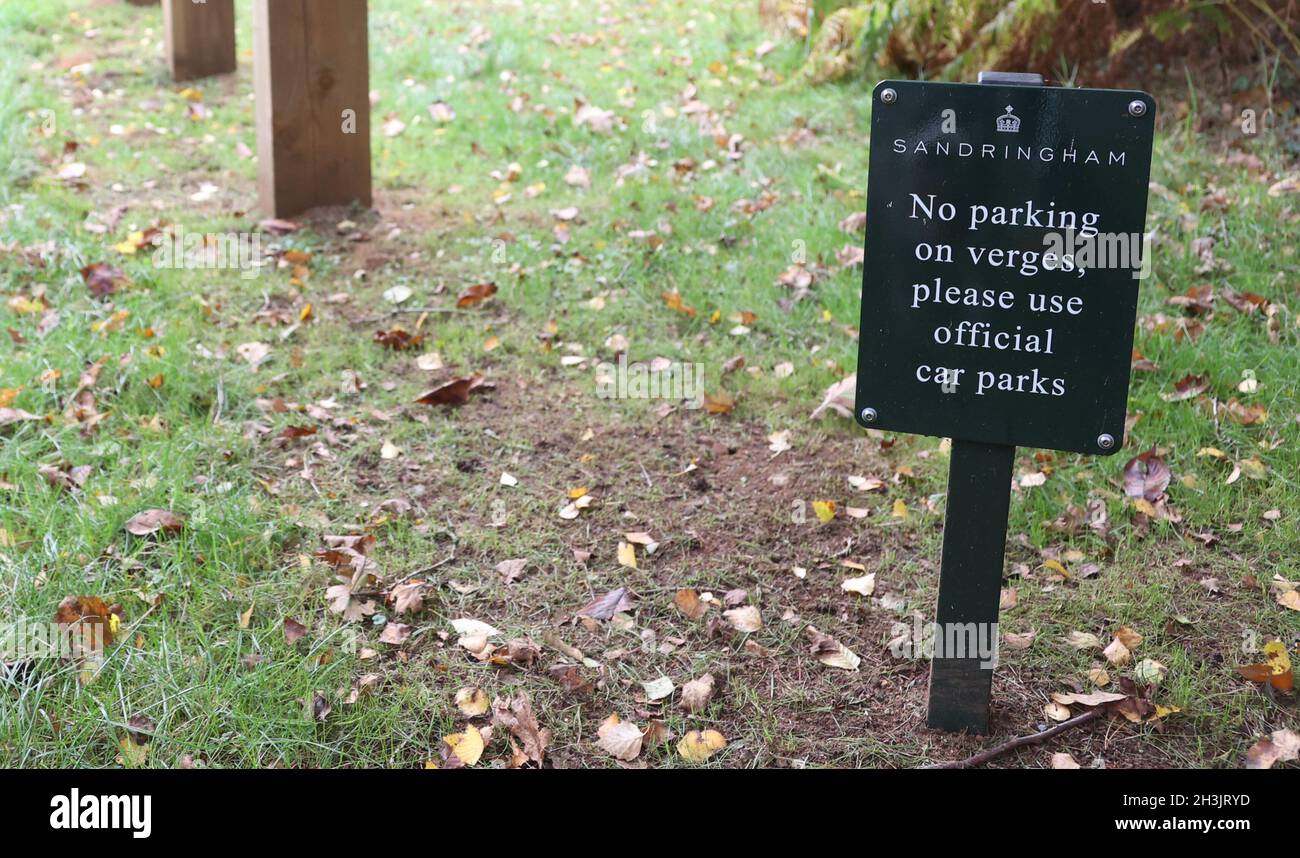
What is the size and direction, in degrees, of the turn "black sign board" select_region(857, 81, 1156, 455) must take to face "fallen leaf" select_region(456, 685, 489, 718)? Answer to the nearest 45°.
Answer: approximately 90° to its right

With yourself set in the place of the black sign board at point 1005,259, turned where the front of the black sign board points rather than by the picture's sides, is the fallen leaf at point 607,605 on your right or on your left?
on your right

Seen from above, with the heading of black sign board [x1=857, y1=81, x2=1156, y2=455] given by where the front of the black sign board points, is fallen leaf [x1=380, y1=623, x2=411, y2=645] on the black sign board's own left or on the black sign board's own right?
on the black sign board's own right

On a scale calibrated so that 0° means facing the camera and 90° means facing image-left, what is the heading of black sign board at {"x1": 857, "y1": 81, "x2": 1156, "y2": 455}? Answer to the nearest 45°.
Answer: approximately 0°

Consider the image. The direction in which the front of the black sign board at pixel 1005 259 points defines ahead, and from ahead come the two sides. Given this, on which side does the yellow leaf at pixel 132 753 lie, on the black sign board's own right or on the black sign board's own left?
on the black sign board's own right

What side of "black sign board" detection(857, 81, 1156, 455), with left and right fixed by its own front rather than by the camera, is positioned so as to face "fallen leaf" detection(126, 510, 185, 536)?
right
